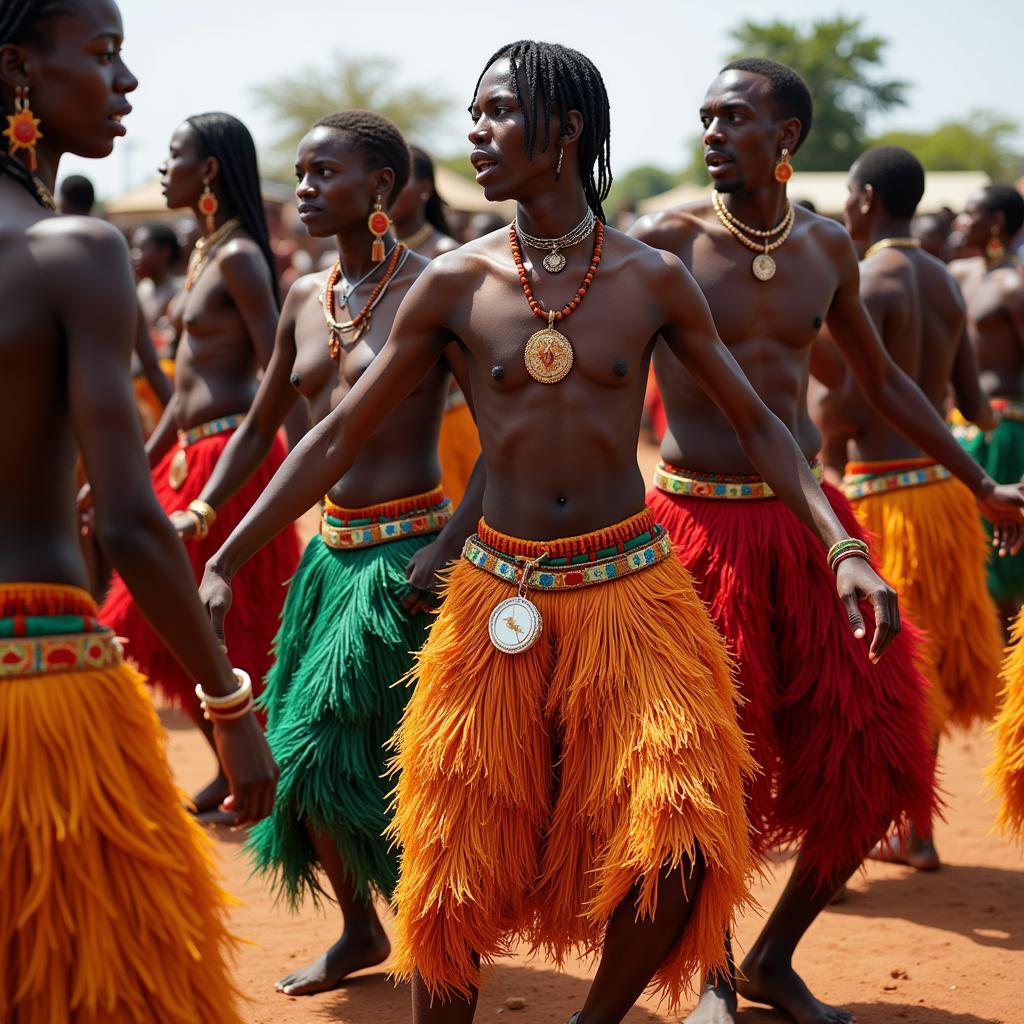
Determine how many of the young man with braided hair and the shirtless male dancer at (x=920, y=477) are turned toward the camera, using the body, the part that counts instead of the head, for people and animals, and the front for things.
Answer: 1

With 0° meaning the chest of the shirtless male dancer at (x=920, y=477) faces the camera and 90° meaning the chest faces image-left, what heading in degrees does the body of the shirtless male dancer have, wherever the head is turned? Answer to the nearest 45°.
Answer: approximately 135°

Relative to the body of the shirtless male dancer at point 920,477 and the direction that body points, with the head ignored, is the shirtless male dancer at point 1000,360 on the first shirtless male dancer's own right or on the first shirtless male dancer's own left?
on the first shirtless male dancer's own right

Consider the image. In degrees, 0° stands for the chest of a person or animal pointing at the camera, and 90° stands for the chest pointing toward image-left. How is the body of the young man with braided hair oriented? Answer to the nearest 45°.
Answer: approximately 0°

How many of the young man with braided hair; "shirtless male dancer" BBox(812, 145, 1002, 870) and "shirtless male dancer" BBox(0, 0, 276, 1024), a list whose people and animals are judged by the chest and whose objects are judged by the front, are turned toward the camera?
1

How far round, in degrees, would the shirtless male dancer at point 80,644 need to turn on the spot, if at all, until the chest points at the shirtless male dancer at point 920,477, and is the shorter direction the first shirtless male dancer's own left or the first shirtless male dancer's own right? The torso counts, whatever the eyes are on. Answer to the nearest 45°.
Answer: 0° — they already face them

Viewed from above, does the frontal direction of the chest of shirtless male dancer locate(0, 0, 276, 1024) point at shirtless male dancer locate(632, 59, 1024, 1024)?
yes

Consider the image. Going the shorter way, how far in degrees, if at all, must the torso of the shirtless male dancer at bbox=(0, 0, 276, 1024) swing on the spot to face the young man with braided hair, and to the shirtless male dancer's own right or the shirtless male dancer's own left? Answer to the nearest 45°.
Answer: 0° — they already face them

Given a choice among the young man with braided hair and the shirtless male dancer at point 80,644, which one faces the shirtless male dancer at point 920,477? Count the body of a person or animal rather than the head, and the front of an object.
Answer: the shirtless male dancer at point 80,644

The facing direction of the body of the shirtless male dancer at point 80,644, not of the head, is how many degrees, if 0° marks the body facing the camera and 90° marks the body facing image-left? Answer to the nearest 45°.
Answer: approximately 225°

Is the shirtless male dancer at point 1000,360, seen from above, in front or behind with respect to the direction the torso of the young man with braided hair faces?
behind

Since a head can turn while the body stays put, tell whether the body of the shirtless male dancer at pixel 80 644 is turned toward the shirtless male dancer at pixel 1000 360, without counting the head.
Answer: yes

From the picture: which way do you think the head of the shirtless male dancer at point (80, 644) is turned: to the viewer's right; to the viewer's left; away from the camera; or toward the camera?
to the viewer's right

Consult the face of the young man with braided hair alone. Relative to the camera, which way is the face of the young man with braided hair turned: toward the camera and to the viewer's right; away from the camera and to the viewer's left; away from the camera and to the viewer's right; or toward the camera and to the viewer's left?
toward the camera and to the viewer's left
